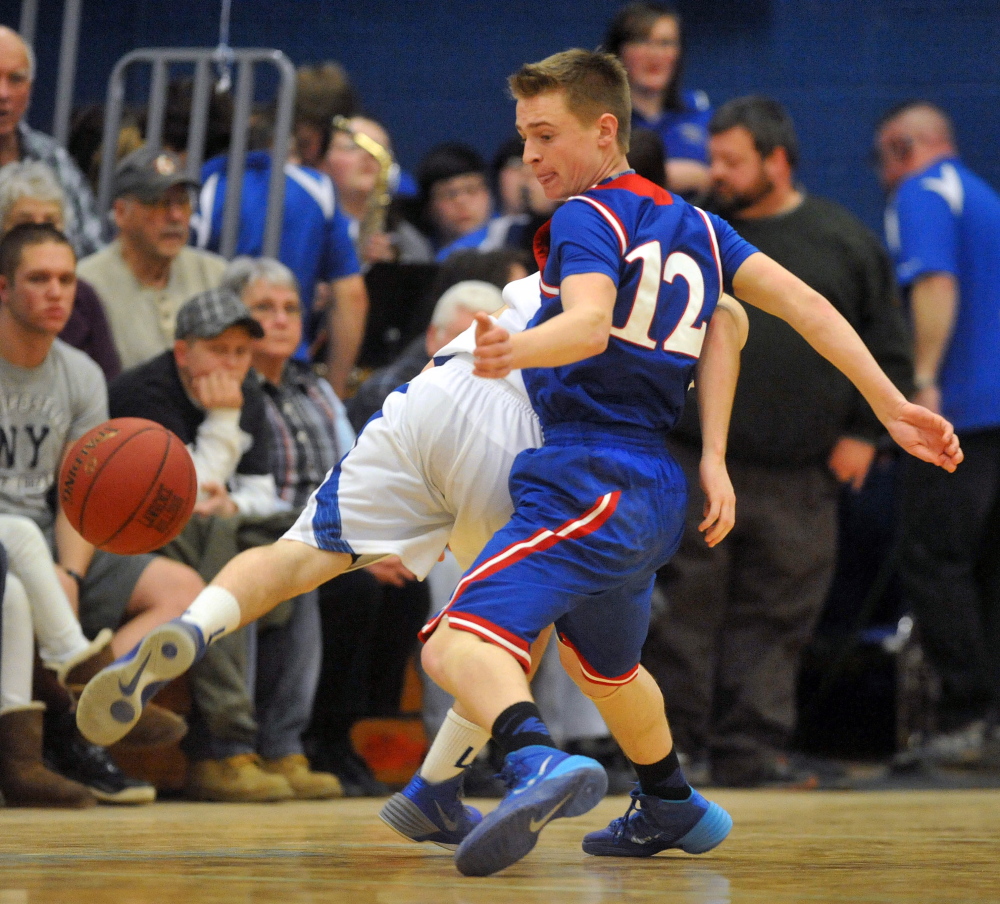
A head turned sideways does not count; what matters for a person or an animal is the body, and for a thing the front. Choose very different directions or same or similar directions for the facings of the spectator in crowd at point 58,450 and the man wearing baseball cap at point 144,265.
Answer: same or similar directions

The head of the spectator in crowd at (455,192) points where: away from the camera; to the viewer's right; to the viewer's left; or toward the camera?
toward the camera

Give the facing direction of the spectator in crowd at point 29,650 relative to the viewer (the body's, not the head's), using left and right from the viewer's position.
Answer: facing to the right of the viewer

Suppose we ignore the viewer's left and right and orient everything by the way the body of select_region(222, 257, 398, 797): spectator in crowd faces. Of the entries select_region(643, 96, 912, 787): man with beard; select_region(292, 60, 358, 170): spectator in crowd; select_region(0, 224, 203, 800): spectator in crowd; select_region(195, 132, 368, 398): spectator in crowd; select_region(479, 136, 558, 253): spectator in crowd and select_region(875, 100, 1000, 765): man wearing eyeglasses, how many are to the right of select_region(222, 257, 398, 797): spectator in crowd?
1

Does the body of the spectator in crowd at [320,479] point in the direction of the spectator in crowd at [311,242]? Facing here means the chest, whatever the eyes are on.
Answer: no

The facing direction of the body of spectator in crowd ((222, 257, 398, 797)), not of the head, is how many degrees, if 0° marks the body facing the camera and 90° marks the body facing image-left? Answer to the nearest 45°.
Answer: approximately 315°

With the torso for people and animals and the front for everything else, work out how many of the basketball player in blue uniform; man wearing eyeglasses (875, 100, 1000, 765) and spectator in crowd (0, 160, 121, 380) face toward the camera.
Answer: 1

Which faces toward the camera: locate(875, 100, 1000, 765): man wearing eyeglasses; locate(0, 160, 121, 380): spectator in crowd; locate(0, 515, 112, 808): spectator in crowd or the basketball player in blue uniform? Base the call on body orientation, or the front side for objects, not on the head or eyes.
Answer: locate(0, 160, 121, 380): spectator in crowd

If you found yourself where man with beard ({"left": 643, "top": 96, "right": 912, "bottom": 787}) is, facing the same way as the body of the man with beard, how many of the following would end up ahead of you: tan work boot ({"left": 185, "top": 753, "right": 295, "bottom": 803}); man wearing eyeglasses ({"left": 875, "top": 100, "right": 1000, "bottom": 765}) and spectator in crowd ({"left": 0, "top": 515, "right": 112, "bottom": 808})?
2

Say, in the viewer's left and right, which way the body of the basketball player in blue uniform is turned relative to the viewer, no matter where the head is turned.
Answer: facing away from the viewer and to the left of the viewer

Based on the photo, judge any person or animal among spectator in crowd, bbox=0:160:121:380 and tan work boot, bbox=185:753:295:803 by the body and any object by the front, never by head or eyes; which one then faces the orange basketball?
the spectator in crowd

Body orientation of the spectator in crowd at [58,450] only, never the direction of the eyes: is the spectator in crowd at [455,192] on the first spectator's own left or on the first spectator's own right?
on the first spectator's own left
